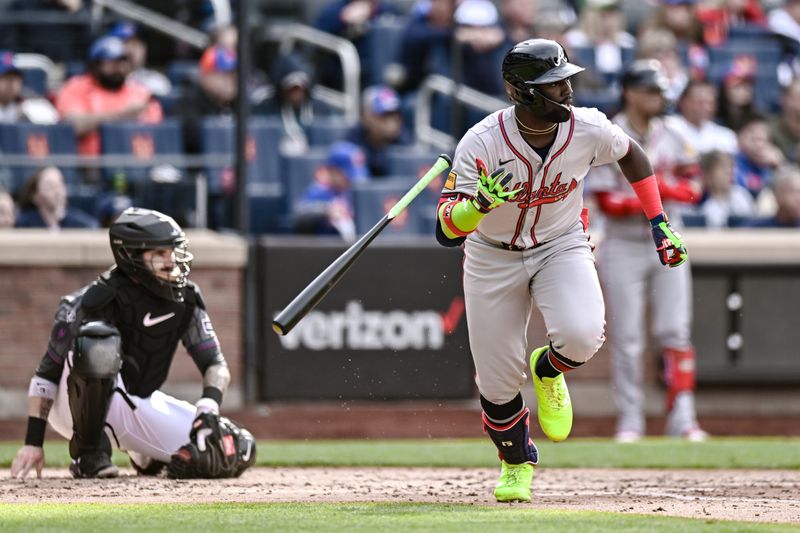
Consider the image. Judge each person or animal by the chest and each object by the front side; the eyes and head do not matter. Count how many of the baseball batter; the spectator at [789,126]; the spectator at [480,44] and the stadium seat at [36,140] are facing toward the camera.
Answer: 4

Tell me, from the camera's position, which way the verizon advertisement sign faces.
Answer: facing the viewer

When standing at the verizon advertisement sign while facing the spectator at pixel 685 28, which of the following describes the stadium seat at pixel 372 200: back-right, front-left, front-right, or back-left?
front-left

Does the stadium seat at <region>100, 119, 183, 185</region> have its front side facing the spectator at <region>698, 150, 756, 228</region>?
no

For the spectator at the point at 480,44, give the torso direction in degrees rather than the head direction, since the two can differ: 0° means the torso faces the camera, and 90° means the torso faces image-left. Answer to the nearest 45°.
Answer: approximately 0°

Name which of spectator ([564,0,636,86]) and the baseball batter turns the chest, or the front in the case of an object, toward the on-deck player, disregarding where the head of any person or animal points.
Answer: the spectator

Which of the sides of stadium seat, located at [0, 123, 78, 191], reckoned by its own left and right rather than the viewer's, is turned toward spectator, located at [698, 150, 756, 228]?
left

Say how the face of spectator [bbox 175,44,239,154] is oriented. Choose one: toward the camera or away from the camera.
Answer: toward the camera

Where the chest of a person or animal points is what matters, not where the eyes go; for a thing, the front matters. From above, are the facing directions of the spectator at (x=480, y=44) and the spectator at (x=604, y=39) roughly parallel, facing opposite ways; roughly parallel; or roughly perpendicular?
roughly parallel

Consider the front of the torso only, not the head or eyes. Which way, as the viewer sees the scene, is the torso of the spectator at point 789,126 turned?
toward the camera

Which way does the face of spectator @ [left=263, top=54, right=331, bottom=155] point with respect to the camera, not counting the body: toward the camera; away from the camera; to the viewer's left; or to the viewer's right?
toward the camera

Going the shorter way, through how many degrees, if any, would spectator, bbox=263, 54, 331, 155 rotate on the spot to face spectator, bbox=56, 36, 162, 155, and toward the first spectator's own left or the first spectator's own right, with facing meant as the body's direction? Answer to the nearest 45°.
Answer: approximately 45° to the first spectator's own right

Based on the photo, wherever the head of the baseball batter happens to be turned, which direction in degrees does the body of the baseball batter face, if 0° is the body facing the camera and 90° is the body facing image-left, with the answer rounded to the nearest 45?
approximately 0°

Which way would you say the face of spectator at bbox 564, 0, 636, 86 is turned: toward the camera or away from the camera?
toward the camera

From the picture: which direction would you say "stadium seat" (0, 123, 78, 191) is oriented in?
toward the camera

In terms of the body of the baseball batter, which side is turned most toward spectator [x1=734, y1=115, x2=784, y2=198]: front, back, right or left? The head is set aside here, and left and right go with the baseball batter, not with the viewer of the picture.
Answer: back
